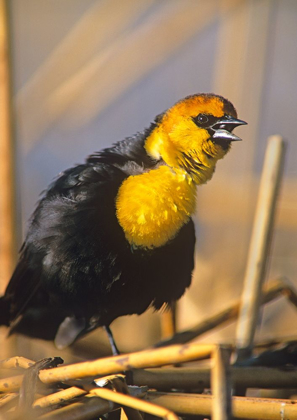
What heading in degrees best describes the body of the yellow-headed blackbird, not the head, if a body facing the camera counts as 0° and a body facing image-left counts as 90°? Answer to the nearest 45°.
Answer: approximately 315°

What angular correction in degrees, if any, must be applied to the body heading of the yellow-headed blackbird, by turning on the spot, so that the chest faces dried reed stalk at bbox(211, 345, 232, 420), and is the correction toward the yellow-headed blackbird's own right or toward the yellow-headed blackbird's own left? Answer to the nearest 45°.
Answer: approximately 45° to the yellow-headed blackbird's own right
